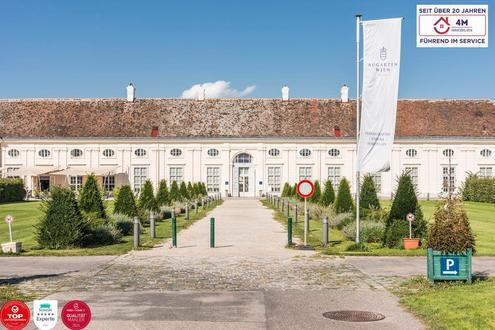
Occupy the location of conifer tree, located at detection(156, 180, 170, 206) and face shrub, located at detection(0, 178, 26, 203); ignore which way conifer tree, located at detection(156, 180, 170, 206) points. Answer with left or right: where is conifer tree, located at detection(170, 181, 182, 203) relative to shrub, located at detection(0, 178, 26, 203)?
right

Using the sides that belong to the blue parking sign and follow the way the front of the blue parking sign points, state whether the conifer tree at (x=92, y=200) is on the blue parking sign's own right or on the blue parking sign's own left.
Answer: on the blue parking sign's own right

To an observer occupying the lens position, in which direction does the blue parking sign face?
facing the viewer

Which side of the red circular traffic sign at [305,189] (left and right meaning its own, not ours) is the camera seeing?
front

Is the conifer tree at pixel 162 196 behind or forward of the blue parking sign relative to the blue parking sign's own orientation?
behind

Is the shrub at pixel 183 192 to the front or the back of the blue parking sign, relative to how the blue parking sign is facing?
to the back

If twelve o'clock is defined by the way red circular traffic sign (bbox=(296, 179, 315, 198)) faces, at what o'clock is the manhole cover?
The manhole cover is roughly at 12 o'clock from the red circular traffic sign.

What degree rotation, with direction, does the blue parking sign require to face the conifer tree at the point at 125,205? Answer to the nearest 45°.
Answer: approximately 135° to its right

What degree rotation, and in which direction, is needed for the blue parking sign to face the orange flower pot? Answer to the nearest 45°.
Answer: approximately 180°

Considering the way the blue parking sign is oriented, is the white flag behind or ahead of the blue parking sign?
behind

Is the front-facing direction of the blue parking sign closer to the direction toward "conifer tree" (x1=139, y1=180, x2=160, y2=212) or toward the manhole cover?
the manhole cover

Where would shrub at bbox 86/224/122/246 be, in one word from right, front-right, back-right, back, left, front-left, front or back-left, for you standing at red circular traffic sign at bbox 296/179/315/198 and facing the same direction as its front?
right

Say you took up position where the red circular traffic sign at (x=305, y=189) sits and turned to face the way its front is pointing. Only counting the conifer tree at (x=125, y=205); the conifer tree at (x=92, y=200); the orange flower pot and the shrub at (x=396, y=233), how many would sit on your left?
2

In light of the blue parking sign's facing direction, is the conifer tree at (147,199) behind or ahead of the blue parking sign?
behind

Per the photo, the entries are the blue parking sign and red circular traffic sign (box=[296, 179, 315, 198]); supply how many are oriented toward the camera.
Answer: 2

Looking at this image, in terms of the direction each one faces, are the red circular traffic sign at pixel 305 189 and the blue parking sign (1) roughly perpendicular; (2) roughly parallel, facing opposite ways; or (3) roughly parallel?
roughly parallel
